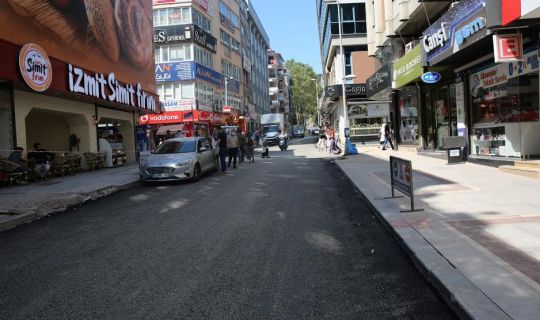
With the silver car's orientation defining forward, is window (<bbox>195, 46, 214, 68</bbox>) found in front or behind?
behind

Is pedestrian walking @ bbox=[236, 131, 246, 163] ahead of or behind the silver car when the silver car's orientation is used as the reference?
behind

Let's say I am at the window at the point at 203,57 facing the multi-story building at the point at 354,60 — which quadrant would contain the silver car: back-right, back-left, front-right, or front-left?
front-right

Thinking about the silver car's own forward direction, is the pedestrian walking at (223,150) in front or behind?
behind

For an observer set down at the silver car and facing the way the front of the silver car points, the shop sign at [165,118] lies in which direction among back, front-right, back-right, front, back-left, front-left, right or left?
back-right

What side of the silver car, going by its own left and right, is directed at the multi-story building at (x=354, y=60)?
back

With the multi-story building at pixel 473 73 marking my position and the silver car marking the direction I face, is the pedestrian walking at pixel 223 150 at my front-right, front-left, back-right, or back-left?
front-right

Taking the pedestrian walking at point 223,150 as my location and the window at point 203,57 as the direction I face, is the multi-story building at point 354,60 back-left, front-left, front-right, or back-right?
front-right

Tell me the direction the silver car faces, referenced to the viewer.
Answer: facing the viewer and to the left of the viewer
